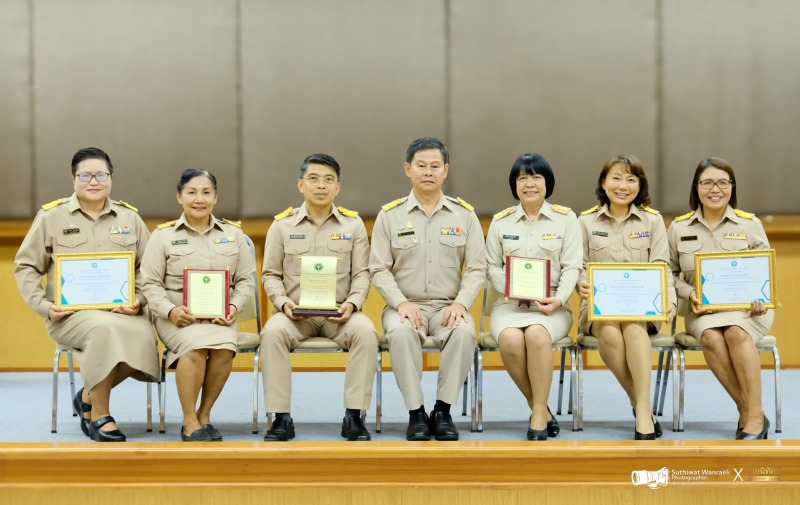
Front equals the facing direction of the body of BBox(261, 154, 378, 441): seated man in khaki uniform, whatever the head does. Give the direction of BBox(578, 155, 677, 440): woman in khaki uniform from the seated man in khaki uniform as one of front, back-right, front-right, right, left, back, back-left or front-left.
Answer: left

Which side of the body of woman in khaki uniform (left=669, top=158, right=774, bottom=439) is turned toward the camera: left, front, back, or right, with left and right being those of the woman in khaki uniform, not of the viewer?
front

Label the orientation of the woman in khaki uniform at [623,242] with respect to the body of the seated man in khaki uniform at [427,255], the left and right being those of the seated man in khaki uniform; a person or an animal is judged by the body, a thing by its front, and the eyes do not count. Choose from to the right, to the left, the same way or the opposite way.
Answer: the same way

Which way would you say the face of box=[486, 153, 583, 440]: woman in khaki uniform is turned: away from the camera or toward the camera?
toward the camera

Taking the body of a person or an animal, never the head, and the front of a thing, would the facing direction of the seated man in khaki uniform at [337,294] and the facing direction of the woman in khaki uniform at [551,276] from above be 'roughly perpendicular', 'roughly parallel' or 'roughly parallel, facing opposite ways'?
roughly parallel

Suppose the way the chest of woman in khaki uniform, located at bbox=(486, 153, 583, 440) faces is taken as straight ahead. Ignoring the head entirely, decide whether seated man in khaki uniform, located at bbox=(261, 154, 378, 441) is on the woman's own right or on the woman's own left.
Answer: on the woman's own right

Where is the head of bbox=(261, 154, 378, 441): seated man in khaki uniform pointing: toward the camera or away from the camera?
toward the camera

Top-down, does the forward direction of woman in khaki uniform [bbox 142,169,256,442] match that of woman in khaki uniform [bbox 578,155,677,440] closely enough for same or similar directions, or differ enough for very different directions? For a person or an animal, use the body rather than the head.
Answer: same or similar directions

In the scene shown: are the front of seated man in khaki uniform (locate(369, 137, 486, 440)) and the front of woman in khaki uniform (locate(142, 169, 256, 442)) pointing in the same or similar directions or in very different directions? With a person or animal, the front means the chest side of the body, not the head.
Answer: same or similar directions

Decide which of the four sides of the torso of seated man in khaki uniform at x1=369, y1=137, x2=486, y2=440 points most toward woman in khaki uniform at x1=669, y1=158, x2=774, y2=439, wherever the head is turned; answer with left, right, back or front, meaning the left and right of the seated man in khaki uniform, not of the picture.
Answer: left

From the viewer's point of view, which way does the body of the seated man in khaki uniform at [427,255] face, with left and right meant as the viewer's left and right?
facing the viewer

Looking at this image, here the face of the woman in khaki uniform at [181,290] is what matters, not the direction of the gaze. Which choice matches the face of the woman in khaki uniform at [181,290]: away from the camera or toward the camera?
toward the camera

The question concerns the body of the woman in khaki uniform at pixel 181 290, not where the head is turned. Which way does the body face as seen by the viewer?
toward the camera
